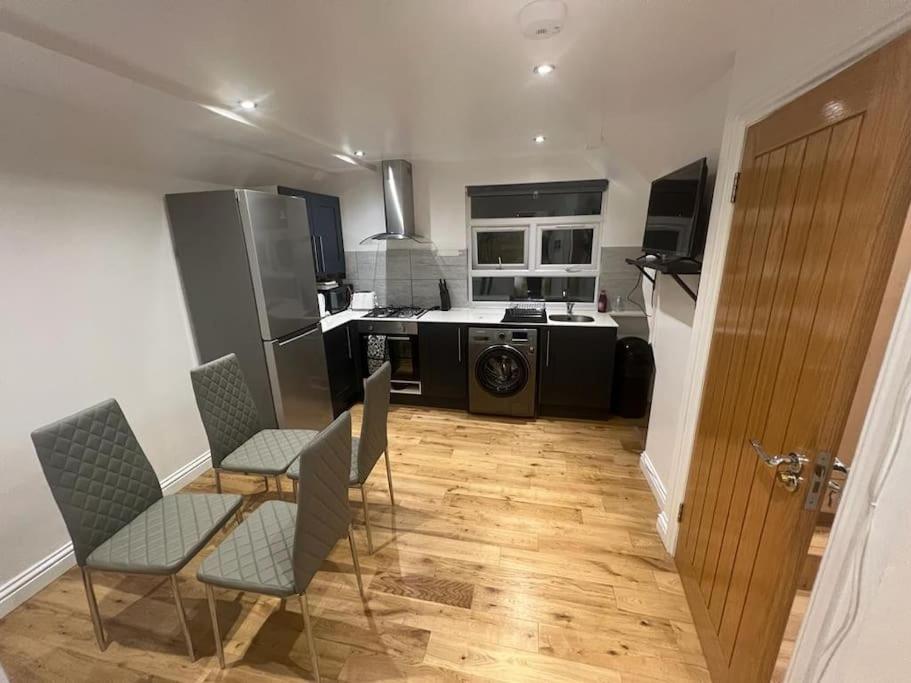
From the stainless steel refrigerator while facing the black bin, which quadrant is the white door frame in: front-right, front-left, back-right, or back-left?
front-right

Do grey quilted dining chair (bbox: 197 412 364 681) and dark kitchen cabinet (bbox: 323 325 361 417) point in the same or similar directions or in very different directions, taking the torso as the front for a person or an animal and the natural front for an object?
very different directions

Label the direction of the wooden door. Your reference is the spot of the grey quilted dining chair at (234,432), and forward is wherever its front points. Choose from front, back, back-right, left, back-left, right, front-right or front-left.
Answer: front

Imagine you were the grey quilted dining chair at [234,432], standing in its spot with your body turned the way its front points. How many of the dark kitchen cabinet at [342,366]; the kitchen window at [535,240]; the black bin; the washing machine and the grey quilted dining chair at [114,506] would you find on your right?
1

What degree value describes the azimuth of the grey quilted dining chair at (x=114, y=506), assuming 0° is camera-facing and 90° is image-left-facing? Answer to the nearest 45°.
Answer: approximately 315°

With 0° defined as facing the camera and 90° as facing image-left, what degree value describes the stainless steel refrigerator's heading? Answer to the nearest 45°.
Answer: approximately 315°

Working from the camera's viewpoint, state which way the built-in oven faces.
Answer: facing the viewer

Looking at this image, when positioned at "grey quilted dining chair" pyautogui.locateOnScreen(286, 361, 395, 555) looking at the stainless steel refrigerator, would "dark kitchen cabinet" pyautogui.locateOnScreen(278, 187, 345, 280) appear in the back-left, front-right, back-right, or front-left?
front-right

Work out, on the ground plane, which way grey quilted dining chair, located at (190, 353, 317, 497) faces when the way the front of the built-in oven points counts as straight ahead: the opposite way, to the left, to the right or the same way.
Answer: to the left

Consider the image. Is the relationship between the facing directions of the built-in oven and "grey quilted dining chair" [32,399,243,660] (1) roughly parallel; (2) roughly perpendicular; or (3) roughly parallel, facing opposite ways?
roughly perpendicular

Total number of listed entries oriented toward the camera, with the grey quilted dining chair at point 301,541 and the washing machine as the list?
1

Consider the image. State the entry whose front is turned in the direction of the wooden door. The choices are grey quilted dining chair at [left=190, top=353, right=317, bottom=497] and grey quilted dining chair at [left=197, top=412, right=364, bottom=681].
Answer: grey quilted dining chair at [left=190, top=353, right=317, bottom=497]

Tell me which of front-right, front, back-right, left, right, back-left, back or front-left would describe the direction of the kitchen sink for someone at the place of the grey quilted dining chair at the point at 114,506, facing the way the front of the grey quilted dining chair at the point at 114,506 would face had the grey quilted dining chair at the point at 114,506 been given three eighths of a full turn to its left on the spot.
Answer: right

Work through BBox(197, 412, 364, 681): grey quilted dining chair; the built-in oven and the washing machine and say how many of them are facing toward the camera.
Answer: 2

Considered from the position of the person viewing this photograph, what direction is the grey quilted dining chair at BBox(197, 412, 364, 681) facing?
facing away from the viewer and to the left of the viewer
